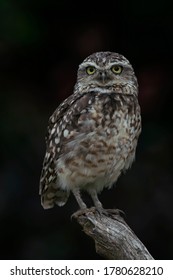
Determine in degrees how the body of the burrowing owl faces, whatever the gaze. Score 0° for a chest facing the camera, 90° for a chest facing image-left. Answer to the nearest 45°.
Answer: approximately 315°
